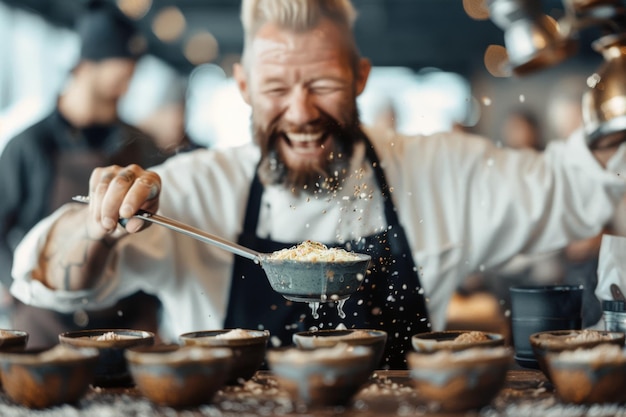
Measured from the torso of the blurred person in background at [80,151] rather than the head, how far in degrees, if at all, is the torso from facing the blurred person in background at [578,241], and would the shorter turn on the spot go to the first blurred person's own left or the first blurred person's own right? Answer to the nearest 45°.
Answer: approximately 45° to the first blurred person's own left

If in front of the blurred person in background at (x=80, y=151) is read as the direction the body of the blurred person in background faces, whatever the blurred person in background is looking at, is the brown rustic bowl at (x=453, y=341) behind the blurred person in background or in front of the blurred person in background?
in front

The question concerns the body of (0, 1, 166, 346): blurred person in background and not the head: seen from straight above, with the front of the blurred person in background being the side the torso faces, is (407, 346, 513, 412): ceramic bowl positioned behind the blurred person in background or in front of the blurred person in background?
in front

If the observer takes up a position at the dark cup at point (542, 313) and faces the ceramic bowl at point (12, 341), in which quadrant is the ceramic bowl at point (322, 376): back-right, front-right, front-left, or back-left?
front-left

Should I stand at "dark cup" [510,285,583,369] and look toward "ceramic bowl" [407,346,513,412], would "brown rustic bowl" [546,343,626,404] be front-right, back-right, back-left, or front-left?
front-left

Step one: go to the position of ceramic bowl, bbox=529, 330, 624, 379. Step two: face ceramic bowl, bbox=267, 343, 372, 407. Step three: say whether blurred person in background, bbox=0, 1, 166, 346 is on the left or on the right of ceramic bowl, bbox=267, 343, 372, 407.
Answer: right

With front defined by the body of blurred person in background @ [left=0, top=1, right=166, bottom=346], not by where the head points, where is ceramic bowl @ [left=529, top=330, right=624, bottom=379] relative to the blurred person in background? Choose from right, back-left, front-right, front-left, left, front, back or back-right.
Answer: front

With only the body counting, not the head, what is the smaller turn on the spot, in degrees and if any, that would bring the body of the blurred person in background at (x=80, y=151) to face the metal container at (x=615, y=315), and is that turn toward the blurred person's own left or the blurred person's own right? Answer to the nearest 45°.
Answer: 0° — they already face it

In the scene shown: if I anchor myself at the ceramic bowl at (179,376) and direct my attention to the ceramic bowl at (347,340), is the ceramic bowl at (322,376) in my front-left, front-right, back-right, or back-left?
front-right

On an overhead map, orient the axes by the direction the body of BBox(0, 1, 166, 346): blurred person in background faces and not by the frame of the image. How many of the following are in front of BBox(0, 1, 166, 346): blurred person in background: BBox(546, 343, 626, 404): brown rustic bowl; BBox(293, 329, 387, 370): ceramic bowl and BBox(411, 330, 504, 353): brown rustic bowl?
3

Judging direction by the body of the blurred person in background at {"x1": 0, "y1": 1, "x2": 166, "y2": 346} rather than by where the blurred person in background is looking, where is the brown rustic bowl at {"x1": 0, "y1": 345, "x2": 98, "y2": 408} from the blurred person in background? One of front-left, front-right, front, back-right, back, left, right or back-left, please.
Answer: front-right

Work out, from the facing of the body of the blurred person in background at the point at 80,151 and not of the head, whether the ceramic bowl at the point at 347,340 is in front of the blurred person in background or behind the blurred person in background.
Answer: in front

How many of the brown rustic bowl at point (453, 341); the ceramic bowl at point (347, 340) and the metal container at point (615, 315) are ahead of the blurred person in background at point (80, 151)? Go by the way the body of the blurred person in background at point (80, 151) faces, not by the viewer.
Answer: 3
